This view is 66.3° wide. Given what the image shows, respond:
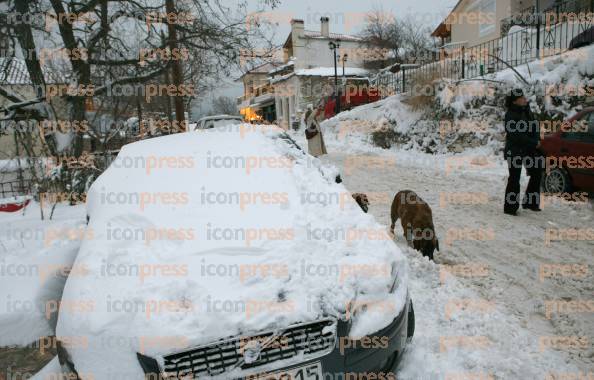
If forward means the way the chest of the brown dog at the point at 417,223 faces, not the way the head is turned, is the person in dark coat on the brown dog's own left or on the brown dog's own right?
on the brown dog's own left

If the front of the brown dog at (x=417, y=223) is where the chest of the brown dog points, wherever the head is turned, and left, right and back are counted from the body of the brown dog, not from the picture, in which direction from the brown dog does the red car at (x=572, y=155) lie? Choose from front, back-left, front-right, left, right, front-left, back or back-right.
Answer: left

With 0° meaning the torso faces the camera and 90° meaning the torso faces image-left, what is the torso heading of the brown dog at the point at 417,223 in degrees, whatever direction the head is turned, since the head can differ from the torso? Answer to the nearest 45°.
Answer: approximately 315°

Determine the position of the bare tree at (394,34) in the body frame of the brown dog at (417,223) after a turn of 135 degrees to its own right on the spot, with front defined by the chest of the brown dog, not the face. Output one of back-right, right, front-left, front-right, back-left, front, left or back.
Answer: right

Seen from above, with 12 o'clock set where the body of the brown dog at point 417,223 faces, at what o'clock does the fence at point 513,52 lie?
The fence is roughly at 8 o'clock from the brown dog.
